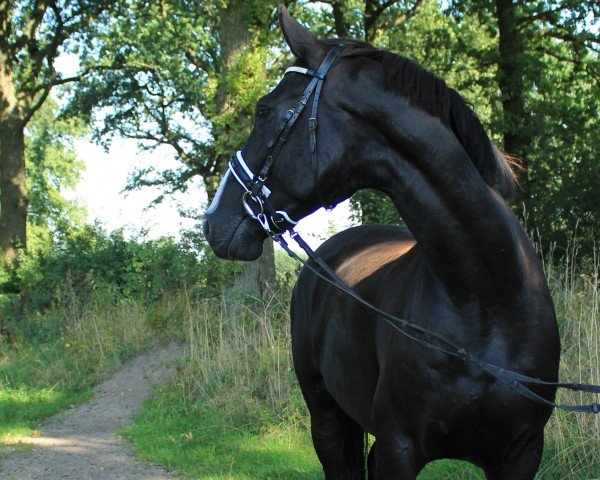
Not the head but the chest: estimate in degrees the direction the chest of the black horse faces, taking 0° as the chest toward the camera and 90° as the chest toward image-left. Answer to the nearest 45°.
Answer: approximately 315°

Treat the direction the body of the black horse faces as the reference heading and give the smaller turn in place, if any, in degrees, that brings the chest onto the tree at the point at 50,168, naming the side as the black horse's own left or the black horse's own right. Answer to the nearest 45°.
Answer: approximately 180°

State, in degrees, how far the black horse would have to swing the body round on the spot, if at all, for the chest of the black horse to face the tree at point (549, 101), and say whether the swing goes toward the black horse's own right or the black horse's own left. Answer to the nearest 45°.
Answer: approximately 135° to the black horse's own left

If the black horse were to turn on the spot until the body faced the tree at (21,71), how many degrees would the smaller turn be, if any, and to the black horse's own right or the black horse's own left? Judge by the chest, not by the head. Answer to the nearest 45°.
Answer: approximately 180°
